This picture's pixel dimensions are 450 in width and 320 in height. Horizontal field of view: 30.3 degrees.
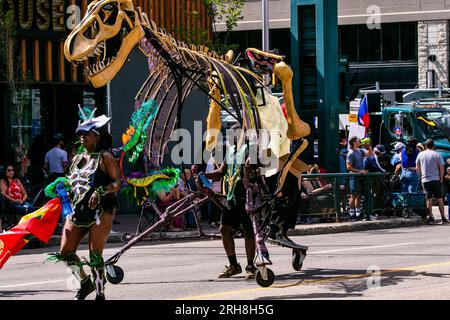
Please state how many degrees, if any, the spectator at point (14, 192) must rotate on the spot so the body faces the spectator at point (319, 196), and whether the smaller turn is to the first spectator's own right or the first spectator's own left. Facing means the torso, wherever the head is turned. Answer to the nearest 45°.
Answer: approximately 45° to the first spectator's own left

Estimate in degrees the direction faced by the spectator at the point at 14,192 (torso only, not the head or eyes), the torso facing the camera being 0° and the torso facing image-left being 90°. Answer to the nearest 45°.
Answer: approximately 315°

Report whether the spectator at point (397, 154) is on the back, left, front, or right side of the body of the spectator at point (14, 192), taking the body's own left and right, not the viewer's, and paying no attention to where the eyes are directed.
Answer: left
